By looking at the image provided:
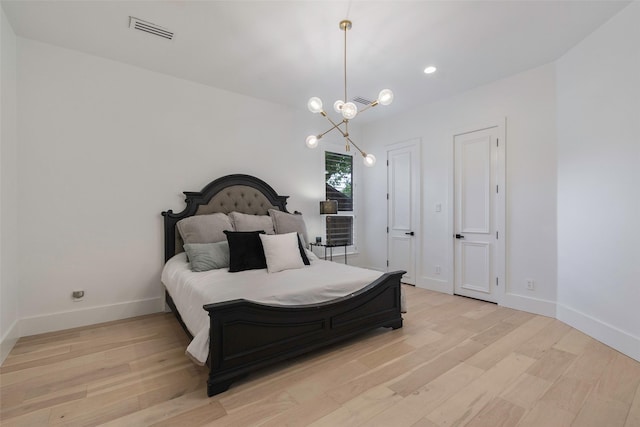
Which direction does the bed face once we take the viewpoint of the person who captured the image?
facing the viewer and to the right of the viewer

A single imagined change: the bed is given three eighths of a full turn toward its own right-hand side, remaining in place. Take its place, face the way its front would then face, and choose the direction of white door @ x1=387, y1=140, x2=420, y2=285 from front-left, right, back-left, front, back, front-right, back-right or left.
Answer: back-right
